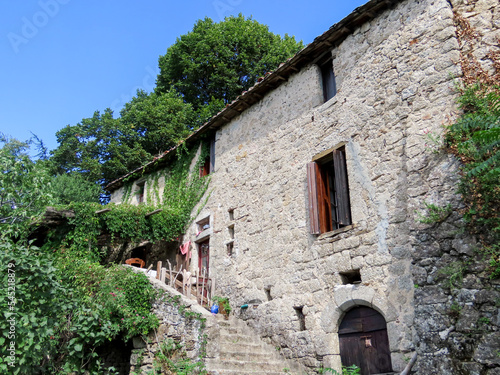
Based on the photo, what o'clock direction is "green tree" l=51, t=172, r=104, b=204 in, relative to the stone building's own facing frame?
The green tree is roughly at 3 o'clock from the stone building.

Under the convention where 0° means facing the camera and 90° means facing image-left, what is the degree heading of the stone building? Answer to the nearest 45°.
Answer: approximately 45°

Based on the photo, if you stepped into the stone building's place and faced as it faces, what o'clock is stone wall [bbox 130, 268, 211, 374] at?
The stone wall is roughly at 2 o'clock from the stone building.

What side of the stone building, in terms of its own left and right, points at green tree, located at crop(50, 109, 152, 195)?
right

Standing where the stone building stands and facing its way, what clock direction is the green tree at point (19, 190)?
The green tree is roughly at 1 o'clock from the stone building.

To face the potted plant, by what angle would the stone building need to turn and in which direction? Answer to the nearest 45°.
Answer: approximately 90° to its right
